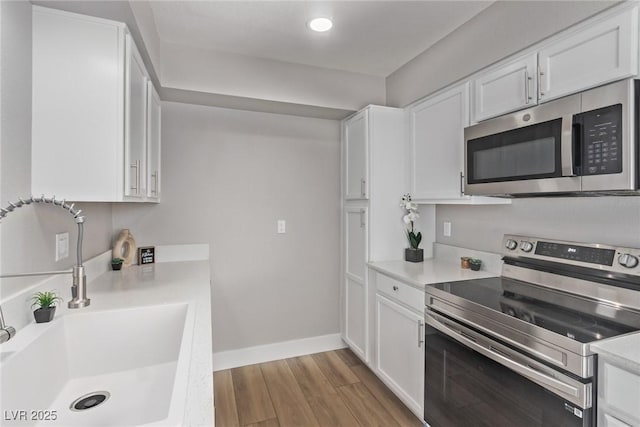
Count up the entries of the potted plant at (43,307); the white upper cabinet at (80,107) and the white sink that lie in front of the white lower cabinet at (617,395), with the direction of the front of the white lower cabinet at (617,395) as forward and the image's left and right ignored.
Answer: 3

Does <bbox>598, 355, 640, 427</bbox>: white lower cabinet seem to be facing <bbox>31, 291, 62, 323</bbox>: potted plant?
yes

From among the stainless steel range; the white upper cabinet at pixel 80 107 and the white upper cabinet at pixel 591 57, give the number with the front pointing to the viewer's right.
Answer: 1

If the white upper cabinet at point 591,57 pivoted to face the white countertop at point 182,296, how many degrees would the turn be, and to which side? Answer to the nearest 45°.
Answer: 0° — it already faces it

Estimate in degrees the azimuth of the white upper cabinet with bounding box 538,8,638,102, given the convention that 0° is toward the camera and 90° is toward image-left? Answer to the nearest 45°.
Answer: approximately 45°

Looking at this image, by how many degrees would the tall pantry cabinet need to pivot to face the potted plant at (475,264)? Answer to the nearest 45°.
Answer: approximately 135° to its left

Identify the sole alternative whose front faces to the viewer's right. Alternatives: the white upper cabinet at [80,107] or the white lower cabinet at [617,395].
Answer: the white upper cabinet

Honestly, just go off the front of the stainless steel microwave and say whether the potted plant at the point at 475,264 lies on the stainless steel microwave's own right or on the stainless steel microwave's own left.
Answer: on the stainless steel microwave's own right

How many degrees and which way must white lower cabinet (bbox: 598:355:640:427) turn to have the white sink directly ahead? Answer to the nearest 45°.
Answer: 0° — it already faces it

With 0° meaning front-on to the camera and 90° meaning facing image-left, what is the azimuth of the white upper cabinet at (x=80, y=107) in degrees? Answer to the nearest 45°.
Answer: approximately 270°

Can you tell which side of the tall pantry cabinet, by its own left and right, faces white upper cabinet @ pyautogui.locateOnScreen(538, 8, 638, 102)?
left

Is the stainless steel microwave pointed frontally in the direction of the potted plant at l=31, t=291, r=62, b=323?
yes

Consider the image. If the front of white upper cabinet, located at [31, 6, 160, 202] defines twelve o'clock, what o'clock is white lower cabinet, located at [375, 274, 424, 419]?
The white lower cabinet is roughly at 12 o'clock from the white upper cabinet.

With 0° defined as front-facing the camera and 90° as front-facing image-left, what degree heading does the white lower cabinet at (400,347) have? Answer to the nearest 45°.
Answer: approximately 45°

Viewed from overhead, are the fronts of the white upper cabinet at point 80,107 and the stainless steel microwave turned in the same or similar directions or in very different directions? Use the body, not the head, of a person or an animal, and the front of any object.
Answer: very different directions
